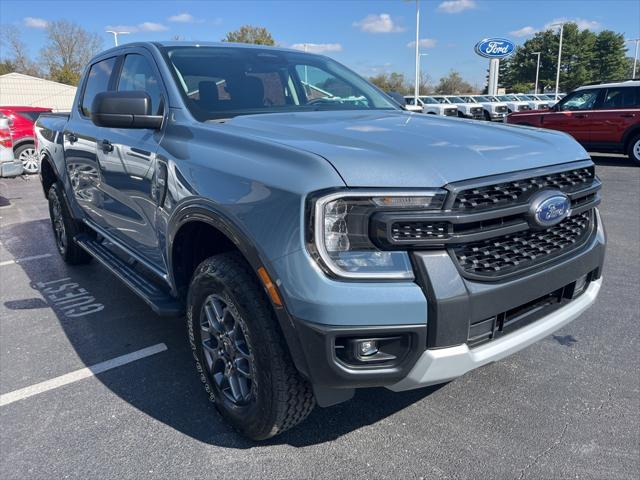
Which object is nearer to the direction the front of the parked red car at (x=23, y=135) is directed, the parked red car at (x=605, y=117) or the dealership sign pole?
the dealership sign pole

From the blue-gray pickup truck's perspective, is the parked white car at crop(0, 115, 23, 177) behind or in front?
behind

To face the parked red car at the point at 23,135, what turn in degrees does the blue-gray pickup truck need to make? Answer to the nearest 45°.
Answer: approximately 180°

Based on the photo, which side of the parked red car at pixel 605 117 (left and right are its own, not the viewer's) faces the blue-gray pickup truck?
left

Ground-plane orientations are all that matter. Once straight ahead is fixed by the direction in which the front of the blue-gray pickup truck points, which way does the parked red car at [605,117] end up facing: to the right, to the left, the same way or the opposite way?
the opposite way

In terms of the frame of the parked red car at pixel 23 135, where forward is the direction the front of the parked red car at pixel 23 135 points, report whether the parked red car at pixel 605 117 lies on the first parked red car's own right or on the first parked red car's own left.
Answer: on the first parked red car's own right

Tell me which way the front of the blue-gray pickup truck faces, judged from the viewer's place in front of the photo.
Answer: facing the viewer and to the right of the viewer

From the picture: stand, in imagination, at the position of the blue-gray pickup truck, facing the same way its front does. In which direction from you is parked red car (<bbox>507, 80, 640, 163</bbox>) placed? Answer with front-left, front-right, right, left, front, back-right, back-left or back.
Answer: left

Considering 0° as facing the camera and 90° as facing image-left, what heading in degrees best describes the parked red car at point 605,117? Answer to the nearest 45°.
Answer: approximately 90°
